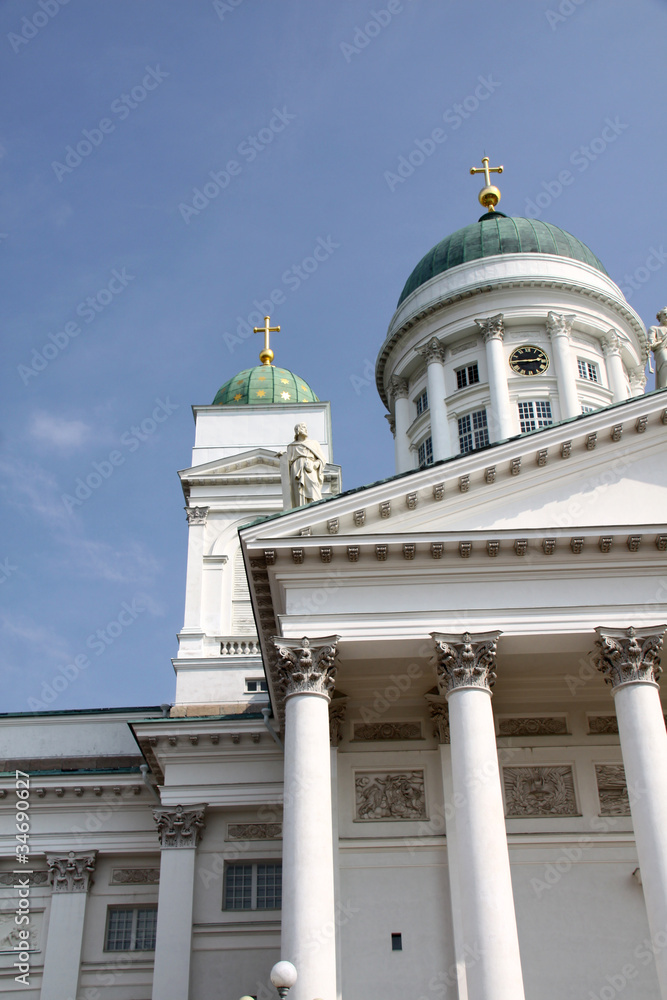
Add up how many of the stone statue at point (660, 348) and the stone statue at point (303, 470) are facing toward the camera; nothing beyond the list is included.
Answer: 2

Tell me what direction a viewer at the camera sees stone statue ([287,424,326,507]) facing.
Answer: facing the viewer

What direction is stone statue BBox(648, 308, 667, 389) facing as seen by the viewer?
toward the camera

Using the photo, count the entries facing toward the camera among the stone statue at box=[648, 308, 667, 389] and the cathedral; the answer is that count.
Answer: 2

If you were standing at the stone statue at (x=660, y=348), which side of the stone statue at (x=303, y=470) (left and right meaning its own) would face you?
left
